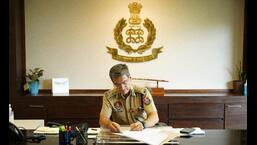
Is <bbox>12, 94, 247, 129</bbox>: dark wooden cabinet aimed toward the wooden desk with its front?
yes

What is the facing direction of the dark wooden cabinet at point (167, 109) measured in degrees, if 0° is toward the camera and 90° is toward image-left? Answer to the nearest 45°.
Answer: approximately 0°

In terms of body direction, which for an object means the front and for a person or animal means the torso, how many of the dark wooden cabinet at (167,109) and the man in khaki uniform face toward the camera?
2

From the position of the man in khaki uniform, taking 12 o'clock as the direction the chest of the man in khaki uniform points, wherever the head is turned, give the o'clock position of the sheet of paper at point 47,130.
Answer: The sheet of paper is roughly at 2 o'clock from the man in khaki uniform.

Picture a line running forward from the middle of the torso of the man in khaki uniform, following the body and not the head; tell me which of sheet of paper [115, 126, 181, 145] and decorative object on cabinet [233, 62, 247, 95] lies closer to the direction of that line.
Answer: the sheet of paper

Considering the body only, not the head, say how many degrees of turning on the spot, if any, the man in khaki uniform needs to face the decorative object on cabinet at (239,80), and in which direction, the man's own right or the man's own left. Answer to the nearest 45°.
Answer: approximately 135° to the man's own left

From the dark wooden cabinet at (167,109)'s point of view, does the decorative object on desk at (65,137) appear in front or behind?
in front

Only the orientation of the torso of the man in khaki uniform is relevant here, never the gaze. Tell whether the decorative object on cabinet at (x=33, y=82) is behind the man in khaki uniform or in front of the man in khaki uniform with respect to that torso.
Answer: behind

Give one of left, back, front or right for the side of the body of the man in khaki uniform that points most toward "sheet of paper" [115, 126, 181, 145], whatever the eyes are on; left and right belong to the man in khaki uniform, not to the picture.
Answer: front

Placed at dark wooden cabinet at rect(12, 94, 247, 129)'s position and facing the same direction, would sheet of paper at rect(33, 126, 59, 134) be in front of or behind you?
in front

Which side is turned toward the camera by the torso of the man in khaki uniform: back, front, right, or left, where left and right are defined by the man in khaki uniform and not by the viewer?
front

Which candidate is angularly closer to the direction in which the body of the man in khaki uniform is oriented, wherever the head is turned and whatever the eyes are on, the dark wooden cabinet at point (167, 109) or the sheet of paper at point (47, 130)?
the sheet of paper
